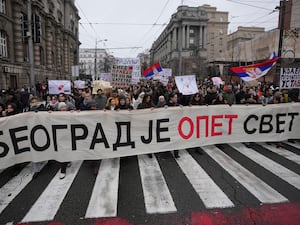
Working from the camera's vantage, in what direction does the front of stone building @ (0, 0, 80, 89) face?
facing the viewer and to the right of the viewer

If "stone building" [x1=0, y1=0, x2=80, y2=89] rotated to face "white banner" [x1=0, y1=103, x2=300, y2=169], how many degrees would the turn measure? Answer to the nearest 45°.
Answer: approximately 45° to its right
